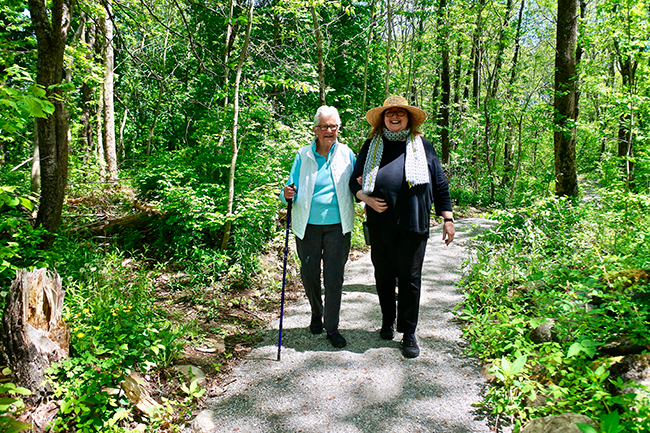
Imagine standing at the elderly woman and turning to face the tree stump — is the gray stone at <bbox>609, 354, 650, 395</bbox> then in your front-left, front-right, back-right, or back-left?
back-left

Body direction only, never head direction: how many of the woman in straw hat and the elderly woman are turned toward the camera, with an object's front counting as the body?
2

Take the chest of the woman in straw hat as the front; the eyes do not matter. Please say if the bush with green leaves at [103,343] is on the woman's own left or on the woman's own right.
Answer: on the woman's own right

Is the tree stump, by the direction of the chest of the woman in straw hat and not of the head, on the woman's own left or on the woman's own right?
on the woman's own right

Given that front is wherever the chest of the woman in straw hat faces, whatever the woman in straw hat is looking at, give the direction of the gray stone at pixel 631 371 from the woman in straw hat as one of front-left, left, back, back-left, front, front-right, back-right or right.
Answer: front-left

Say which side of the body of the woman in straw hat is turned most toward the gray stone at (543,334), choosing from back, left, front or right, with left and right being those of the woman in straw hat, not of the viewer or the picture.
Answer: left

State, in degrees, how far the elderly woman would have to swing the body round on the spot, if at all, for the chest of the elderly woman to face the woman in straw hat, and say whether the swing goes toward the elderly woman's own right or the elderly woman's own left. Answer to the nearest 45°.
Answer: approximately 90° to the elderly woman's own left

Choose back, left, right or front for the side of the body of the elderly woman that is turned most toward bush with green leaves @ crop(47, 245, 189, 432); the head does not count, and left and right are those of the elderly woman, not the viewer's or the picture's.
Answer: right

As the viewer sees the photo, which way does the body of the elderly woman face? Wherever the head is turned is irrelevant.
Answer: toward the camera

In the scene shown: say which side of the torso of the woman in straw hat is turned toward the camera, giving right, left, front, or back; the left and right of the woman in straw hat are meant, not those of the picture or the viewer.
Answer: front
